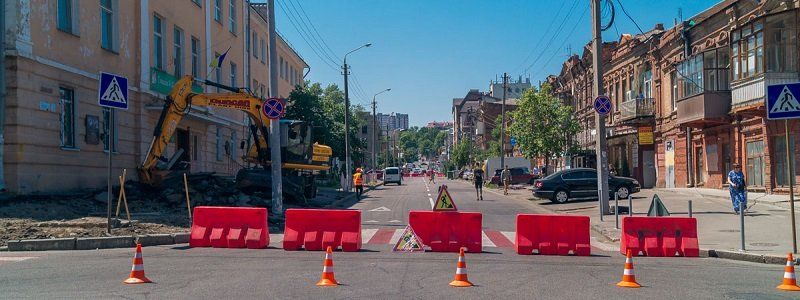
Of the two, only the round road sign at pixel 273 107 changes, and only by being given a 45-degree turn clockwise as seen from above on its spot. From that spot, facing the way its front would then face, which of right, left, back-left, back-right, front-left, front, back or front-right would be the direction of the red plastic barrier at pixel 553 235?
left

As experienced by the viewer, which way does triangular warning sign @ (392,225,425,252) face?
facing the viewer

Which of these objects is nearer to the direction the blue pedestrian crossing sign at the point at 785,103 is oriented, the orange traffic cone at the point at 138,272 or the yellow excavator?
the orange traffic cone

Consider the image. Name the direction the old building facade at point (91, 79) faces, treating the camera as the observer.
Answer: facing the viewer and to the right of the viewer

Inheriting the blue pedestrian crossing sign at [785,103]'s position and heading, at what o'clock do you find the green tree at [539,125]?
The green tree is roughly at 5 o'clock from the blue pedestrian crossing sign.

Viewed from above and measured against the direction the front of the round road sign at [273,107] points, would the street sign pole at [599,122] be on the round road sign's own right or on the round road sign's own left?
on the round road sign's own left

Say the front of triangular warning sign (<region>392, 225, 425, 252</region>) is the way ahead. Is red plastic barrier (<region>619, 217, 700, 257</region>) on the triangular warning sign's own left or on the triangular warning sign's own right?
on the triangular warning sign's own left

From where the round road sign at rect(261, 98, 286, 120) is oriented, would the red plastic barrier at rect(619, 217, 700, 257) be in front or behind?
in front

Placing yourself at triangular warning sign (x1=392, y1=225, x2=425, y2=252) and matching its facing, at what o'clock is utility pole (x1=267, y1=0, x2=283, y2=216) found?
The utility pole is roughly at 5 o'clock from the triangular warning sign.

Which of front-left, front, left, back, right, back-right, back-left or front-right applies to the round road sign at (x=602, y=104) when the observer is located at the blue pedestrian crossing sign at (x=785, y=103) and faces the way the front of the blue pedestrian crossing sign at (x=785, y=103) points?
back-right

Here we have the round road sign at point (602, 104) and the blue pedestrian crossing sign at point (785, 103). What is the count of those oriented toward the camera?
2

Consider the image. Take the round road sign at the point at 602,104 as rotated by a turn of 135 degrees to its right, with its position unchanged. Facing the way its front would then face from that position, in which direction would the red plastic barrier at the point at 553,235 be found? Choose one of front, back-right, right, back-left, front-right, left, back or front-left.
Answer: back-left

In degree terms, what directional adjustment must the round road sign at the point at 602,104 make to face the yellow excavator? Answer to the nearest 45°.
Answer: approximately 90° to its right
